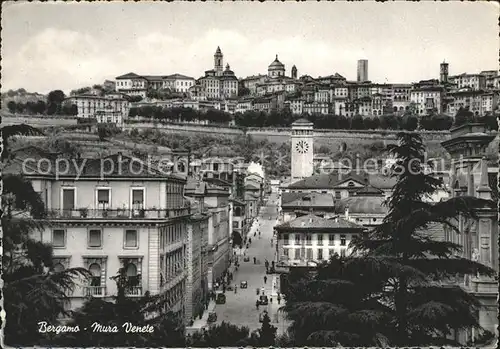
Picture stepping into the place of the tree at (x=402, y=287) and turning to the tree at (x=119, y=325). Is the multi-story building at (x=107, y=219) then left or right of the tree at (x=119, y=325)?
right

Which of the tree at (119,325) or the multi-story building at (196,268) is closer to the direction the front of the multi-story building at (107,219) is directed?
the tree

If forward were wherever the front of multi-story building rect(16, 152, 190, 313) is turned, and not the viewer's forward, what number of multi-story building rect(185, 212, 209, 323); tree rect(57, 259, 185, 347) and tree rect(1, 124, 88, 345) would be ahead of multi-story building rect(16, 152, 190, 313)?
2

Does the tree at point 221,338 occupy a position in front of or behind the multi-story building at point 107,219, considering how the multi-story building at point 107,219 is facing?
in front

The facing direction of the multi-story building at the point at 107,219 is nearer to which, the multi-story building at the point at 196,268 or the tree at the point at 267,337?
the tree

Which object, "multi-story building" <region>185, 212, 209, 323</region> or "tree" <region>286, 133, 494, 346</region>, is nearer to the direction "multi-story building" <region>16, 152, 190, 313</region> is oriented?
the tree

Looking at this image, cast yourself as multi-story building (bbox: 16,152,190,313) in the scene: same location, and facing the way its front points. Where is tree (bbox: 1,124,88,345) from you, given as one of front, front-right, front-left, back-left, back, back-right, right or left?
front

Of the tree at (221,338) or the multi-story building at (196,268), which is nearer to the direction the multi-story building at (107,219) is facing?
the tree

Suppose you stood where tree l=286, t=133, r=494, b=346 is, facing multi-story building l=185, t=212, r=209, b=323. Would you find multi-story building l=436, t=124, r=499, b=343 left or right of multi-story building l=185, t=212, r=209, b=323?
right

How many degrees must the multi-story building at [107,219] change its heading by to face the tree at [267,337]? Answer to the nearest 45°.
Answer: approximately 45° to its left

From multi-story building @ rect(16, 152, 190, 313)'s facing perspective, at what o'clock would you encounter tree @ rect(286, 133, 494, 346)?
The tree is roughly at 11 o'clock from the multi-story building.

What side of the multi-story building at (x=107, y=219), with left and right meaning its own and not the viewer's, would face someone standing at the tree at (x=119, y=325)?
front

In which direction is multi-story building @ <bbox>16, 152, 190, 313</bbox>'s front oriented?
toward the camera

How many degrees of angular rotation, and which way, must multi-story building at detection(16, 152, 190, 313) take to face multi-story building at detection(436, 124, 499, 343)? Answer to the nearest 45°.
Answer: approximately 45° to its left
